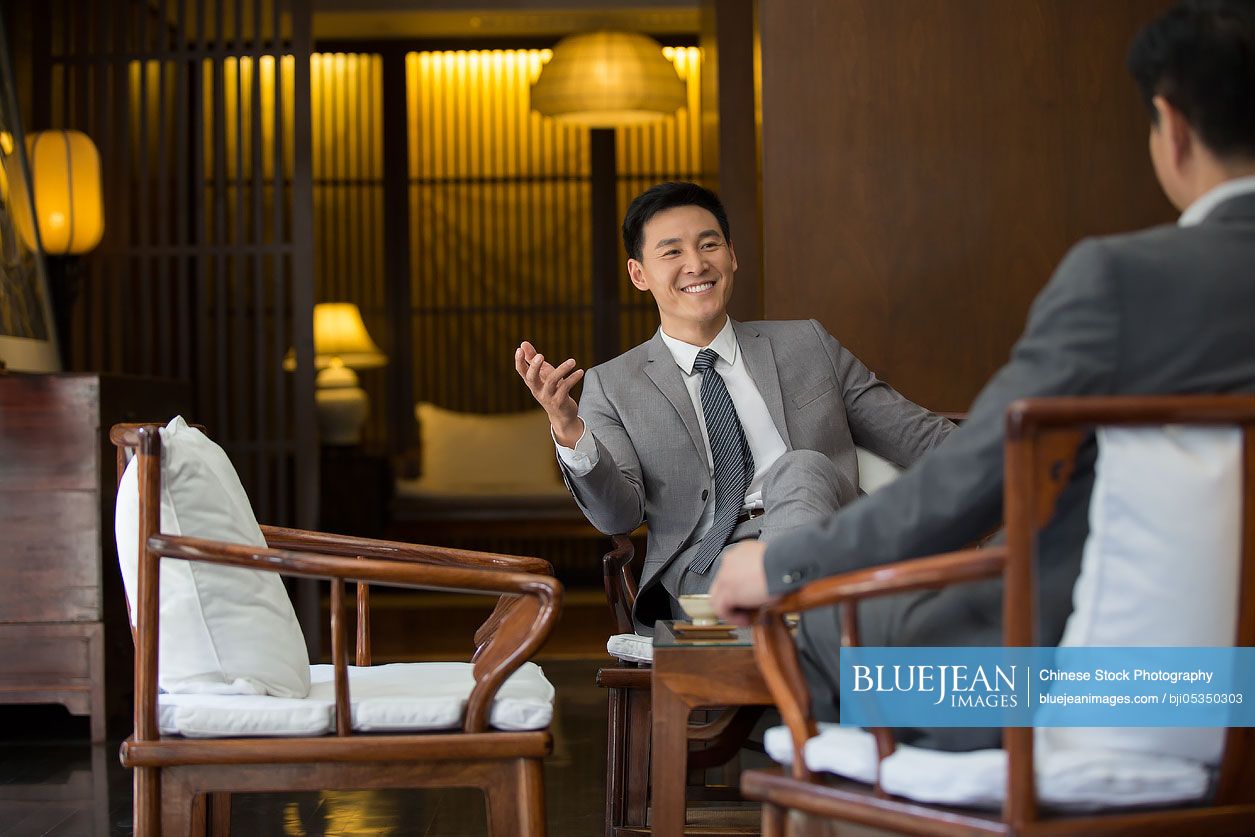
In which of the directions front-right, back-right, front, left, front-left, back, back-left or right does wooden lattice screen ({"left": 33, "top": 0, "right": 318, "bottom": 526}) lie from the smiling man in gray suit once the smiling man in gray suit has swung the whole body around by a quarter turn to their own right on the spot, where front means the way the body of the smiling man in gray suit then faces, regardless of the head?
front-right

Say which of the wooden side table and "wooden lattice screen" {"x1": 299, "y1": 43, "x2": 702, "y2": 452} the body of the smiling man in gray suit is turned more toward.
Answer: the wooden side table

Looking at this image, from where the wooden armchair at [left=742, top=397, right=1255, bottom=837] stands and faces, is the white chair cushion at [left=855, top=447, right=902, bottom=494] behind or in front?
in front

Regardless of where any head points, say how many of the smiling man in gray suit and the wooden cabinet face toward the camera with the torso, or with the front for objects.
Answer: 2

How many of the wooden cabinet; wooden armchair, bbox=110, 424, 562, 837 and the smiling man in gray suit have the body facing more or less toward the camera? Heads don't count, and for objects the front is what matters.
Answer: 2

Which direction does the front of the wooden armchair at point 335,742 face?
to the viewer's right

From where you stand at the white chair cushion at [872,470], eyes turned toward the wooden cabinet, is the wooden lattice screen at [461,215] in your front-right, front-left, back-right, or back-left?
front-right

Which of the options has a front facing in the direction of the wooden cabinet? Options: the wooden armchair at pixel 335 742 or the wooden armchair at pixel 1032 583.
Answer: the wooden armchair at pixel 1032 583

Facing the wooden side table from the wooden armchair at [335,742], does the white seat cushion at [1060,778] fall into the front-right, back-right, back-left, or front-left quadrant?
front-right

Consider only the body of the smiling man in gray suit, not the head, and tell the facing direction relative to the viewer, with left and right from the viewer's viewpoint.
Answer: facing the viewer

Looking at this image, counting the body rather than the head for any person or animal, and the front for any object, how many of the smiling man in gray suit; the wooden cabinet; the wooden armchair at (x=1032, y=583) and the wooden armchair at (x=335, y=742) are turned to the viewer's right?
1

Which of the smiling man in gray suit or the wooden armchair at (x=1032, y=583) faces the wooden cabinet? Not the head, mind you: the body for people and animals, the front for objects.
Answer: the wooden armchair

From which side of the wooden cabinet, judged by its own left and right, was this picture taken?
front

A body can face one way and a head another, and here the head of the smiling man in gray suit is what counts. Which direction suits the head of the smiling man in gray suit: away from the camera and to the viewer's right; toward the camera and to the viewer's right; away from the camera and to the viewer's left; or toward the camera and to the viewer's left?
toward the camera and to the viewer's right

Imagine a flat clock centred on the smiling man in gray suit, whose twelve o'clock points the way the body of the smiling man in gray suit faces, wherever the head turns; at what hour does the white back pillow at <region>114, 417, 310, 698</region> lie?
The white back pillow is roughly at 1 o'clock from the smiling man in gray suit.

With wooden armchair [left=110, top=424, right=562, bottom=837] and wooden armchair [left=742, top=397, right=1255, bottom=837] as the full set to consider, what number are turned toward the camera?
0

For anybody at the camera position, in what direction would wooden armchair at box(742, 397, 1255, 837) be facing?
facing away from the viewer and to the left of the viewer
